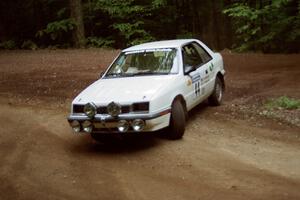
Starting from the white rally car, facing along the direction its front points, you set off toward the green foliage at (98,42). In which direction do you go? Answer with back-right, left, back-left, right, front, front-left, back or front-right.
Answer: back-right

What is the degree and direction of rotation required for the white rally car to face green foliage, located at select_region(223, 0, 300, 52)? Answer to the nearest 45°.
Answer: approximately 180°

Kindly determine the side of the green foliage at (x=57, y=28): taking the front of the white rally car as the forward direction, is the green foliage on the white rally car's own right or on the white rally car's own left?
on the white rally car's own right

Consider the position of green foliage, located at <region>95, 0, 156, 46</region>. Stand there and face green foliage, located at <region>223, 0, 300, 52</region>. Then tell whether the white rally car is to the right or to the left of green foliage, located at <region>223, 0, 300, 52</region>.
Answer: right

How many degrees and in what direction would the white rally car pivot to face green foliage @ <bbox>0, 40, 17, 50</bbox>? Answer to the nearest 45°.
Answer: approximately 90° to its right

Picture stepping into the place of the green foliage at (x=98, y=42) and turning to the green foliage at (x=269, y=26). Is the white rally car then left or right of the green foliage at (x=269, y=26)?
right

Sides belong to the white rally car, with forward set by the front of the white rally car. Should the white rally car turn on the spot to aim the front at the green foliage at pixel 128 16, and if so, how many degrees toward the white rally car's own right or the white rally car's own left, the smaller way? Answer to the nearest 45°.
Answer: approximately 135° to the white rally car's own right

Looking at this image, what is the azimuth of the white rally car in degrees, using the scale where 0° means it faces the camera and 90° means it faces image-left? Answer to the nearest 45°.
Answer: approximately 45°
